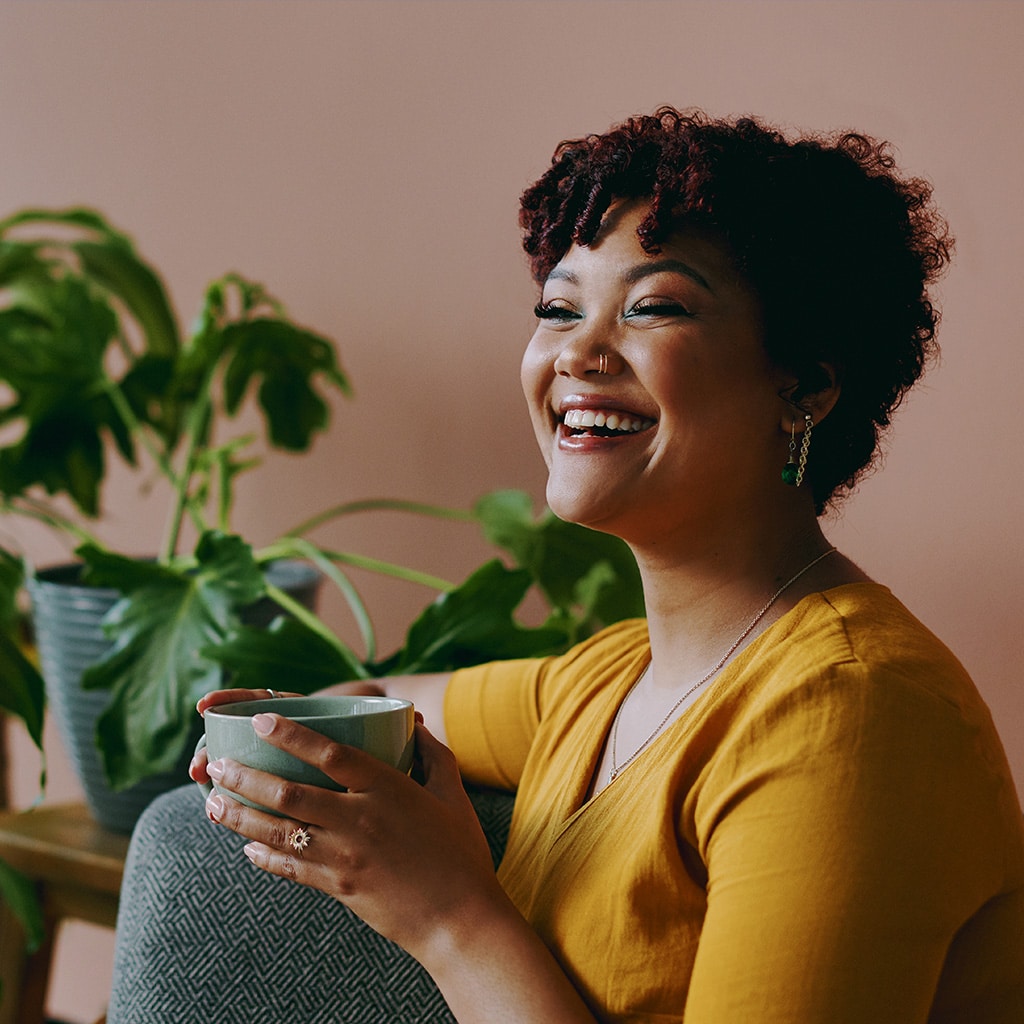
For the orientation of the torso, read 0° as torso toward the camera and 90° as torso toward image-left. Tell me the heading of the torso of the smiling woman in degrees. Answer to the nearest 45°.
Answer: approximately 45°

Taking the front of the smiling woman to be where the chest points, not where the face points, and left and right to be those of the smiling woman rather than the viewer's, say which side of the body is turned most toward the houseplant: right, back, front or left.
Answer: right

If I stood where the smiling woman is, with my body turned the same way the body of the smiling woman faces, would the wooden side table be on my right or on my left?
on my right
